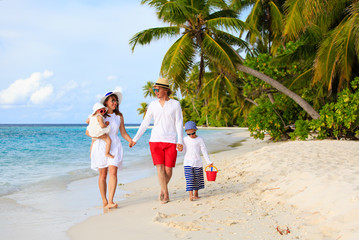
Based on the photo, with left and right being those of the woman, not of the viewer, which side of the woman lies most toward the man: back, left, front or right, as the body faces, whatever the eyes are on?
left

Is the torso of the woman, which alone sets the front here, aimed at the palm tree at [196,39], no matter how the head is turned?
no

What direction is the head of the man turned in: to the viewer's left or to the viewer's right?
to the viewer's left

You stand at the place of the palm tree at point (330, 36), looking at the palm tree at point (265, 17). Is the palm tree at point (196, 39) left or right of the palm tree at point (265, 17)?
left

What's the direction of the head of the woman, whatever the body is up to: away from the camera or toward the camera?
toward the camera

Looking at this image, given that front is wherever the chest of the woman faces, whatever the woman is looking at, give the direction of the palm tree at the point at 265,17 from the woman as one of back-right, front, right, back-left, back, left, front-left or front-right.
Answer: back-left

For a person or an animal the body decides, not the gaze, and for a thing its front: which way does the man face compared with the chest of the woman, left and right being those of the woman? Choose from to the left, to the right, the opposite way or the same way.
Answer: the same way

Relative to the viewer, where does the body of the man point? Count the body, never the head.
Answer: toward the camera

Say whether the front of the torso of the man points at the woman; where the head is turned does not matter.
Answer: no

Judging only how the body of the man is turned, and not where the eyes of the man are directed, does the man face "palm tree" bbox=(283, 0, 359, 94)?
no

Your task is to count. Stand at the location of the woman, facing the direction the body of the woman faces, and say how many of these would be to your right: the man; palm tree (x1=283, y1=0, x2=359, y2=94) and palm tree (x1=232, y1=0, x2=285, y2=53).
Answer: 0

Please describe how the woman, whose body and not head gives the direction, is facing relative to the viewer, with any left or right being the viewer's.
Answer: facing the viewer

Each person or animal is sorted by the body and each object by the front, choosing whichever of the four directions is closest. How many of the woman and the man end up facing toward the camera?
2

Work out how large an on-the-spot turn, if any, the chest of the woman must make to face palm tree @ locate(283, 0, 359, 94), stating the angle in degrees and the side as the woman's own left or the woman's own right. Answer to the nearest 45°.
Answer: approximately 135° to the woman's own left

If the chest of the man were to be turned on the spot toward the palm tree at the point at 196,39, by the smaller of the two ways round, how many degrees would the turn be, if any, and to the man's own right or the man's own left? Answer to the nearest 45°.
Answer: approximately 180°
